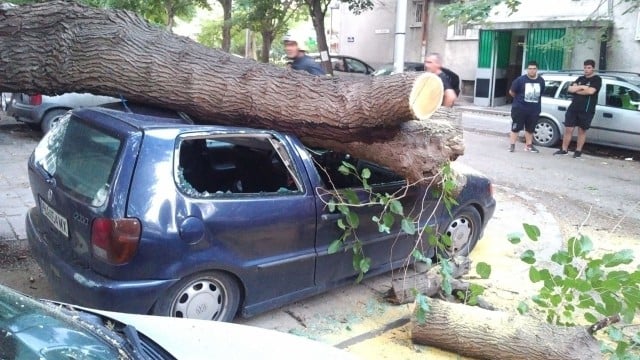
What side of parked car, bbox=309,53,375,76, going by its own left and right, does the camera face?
right

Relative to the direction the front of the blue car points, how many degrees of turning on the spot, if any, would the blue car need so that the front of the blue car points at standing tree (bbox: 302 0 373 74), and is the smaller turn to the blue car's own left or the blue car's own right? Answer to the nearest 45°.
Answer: approximately 45° to the blue car's own left

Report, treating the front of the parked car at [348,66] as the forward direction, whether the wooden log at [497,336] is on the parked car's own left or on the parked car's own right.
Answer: on the parked car's own right

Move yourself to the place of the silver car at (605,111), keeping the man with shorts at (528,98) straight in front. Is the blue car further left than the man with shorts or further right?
left

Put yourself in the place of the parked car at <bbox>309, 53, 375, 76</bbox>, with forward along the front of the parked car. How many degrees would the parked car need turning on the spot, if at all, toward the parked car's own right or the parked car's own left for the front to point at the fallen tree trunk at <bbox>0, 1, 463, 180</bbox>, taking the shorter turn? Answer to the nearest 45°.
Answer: approximately 90° to the parked car's own right

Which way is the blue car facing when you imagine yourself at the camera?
facing away from the viewer and to the right of the viewer

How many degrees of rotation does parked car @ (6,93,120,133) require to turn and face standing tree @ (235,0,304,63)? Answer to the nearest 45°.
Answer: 0° — it already faces it

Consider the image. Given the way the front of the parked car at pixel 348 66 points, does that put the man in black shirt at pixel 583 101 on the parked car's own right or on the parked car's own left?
on the parked car's own right

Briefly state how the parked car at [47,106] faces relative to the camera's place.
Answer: facing away from the viewer and to the right of the viewer
